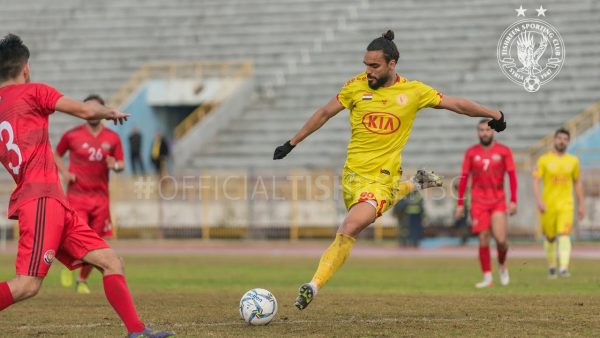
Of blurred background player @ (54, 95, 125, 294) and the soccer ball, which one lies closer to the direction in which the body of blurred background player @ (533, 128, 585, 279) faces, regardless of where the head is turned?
the soccer ball

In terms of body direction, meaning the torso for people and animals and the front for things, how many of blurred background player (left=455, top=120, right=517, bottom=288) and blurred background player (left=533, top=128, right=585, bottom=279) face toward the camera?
2

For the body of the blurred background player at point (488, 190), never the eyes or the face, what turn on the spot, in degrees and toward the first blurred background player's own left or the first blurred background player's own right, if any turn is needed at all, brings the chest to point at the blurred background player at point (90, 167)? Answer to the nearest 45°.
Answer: approximately 90° to the first blurred background player's own right

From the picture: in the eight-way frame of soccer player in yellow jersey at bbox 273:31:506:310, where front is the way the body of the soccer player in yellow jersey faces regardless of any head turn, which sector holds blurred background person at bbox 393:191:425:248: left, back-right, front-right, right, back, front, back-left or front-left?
back-right

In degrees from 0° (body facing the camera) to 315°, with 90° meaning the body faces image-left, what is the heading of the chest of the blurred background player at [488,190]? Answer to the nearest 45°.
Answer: approximately 0°

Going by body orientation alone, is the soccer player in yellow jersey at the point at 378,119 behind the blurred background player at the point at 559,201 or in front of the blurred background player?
in front

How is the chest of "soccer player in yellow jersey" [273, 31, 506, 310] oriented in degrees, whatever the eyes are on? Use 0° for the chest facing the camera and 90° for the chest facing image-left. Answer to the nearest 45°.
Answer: approximately 45°

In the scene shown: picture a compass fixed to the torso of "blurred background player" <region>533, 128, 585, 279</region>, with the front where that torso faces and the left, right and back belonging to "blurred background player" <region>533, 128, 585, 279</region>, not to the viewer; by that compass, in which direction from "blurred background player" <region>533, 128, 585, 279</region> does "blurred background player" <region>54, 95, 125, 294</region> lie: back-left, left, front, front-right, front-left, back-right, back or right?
front-right
